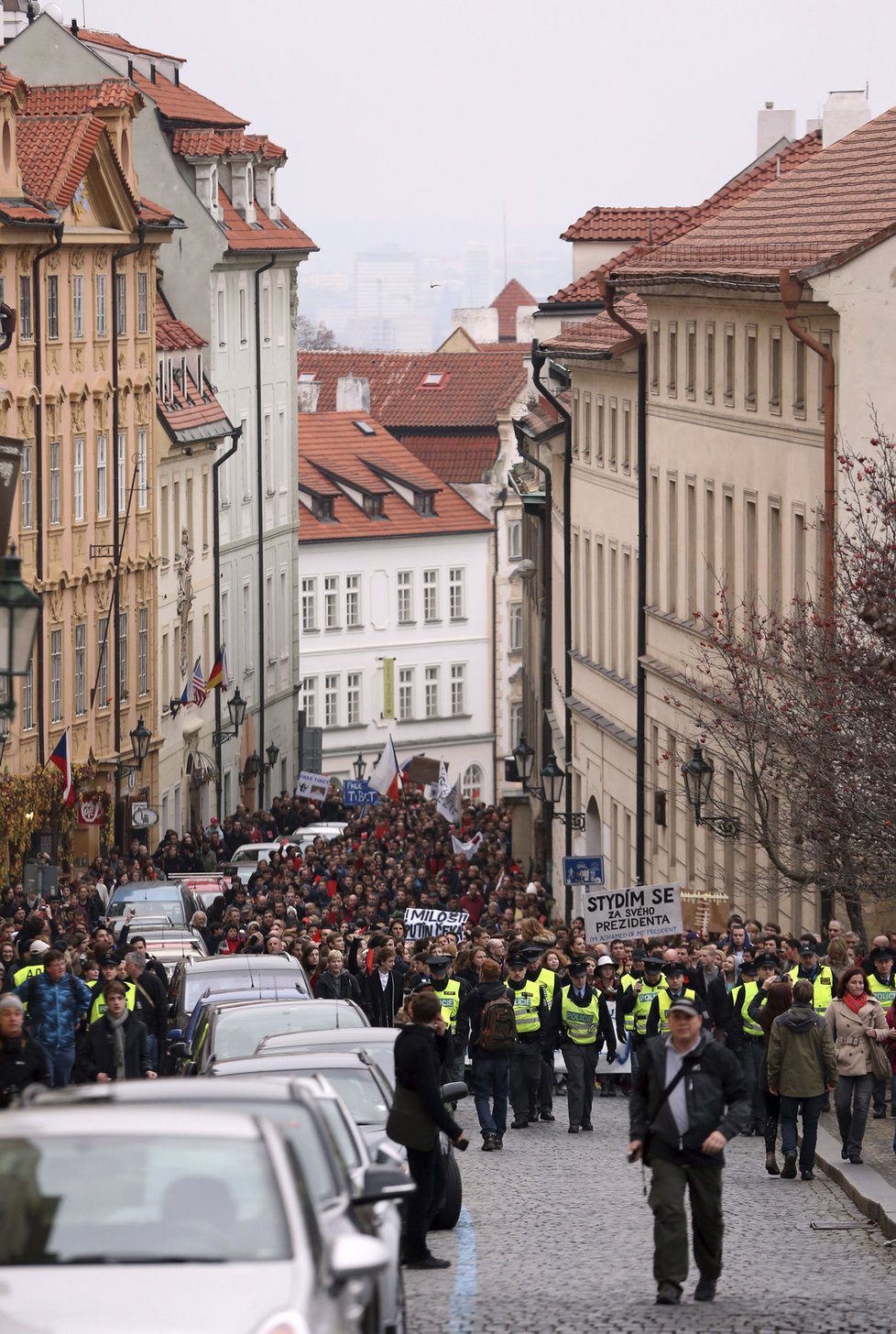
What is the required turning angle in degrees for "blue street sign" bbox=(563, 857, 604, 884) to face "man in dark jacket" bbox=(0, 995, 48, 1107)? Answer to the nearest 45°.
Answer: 0° — it already faces them

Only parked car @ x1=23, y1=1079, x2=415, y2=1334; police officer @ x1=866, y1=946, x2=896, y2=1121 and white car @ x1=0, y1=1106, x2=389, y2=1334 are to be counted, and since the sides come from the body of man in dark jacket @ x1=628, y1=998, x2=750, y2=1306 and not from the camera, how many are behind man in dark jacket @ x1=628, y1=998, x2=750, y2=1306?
1

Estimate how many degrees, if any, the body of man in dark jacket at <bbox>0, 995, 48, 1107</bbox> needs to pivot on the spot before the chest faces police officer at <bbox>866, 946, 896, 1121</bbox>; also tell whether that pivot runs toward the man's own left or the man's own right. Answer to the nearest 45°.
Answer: approximately 135° to the man's own left

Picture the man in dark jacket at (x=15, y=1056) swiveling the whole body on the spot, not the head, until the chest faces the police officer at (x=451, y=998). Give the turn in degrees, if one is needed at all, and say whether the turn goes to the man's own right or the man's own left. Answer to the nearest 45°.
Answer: approximately 135° to the man's own left

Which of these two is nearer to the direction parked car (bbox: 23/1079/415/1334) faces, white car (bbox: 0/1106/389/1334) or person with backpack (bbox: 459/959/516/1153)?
the white car
